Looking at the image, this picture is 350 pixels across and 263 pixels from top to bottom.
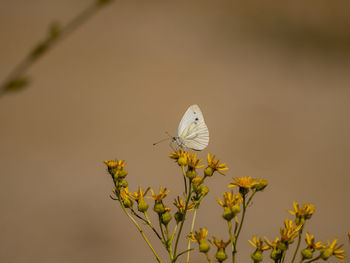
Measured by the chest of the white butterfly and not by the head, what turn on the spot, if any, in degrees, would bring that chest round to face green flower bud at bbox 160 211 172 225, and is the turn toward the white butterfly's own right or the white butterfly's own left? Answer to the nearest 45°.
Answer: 0° — it already faces it

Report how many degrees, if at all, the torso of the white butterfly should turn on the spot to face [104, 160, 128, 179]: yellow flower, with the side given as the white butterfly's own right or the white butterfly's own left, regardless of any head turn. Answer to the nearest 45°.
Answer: approximately 45° to the white butterfly's own left

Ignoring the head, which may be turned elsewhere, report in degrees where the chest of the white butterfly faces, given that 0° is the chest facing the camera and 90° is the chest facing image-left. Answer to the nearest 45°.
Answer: approximately 90°

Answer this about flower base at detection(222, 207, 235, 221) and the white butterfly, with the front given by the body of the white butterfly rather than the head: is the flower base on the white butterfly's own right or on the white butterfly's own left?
on the white butterfly's own left

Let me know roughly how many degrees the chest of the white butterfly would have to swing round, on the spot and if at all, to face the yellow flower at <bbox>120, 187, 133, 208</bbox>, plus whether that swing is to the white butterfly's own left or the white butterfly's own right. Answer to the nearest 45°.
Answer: approximately 45° to the white butterfly's own left
